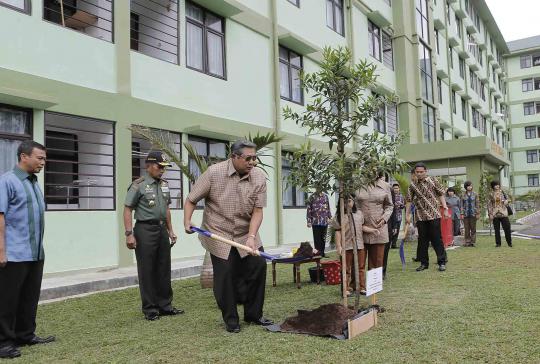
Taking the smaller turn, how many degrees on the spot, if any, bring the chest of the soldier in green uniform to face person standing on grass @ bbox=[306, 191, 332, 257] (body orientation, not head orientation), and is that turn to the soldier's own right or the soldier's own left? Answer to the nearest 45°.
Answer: approximately 90° to the soldier's own left

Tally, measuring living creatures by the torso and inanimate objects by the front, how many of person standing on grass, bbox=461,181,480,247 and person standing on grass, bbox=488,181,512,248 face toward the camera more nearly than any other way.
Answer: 2

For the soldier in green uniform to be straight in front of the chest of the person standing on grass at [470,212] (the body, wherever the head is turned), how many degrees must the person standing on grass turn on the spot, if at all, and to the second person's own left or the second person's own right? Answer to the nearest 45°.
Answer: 0° — they already face them

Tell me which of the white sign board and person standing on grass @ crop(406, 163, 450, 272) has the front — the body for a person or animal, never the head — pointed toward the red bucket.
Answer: the person standing on grass

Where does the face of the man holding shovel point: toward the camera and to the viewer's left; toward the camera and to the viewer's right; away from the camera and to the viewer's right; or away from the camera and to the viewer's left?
toward the camera and to the viewer's right

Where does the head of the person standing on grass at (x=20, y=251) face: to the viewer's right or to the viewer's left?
to the viewer's right

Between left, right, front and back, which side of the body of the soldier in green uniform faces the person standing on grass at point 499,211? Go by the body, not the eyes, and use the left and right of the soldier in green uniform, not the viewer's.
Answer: left

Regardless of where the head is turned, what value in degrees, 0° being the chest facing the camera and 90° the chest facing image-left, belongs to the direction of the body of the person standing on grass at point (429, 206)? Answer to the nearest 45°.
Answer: approximately 45°

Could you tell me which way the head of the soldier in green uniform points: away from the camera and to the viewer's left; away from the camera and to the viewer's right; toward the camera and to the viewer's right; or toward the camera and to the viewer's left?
toward the camera and to the viewer's right
